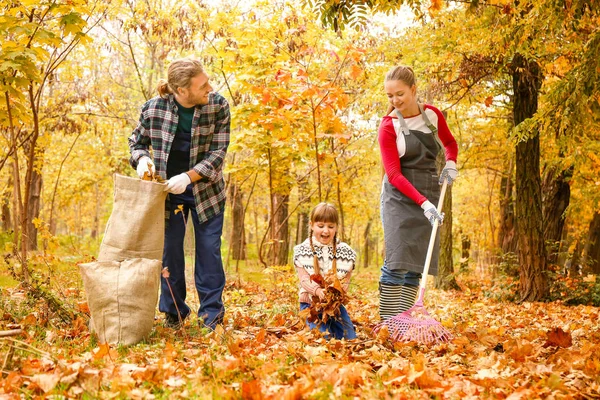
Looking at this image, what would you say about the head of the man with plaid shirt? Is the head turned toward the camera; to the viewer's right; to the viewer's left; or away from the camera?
to the viewer's right

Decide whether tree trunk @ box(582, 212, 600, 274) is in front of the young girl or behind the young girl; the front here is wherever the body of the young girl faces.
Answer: behind

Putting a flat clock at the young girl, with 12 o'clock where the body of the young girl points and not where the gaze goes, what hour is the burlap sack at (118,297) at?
The burlap sack is roughly at 2 o'clock from the young girl.

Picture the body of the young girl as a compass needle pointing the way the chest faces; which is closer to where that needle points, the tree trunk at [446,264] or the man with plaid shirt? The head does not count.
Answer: the man with plaid shirt

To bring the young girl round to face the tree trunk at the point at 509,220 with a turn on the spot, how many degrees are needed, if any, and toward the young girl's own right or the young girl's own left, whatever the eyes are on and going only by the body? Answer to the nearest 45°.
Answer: approximately 135° to the young girl's own left

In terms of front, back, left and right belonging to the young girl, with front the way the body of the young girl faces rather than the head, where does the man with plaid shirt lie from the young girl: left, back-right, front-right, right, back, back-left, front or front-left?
right

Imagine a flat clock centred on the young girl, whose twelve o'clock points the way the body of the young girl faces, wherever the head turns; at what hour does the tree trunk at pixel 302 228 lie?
The tree trunk is roughly at 6 o'clock from the young girl.

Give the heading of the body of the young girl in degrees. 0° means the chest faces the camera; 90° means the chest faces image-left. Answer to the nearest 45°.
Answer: approximately 0°

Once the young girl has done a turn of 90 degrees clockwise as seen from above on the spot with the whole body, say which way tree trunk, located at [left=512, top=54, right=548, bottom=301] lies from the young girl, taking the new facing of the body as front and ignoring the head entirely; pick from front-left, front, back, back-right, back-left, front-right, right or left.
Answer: back-right

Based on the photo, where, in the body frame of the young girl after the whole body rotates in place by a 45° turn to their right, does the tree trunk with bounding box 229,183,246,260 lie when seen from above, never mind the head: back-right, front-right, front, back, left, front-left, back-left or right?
back-right

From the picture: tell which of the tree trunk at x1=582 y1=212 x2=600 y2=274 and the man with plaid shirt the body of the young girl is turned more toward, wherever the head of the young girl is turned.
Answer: the man with plaid shirt

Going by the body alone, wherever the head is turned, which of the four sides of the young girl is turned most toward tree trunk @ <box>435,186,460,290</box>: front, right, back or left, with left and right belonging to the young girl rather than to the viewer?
back

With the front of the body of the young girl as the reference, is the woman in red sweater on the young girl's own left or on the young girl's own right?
on the young girl's own left

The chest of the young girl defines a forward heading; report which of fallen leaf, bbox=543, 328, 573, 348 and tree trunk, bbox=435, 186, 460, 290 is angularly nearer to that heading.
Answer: the fallen leaf
